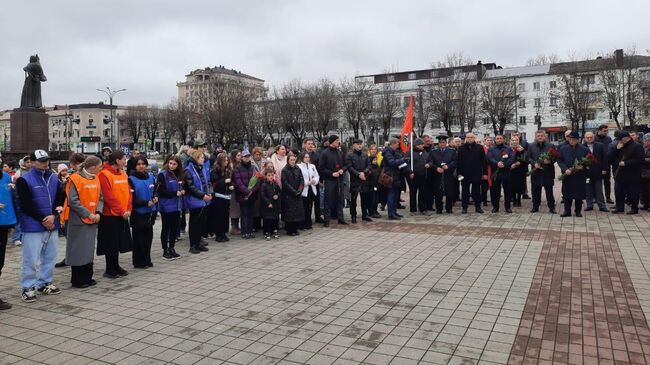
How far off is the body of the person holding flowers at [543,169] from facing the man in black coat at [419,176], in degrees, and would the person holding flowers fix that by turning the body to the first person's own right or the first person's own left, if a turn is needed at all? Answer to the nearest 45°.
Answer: approximately 90° to the first person's own right

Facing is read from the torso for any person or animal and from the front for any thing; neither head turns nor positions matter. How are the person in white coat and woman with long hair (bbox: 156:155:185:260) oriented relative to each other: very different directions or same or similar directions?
same or similar directions

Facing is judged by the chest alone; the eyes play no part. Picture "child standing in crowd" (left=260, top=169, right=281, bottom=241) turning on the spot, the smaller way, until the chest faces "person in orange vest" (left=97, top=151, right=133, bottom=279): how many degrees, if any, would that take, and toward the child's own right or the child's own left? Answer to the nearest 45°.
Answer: approximately 90° to the child's own right

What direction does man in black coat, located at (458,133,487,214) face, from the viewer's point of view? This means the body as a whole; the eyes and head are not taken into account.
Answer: toward the camera

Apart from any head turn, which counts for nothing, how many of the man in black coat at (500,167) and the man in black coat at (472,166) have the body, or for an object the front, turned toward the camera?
2

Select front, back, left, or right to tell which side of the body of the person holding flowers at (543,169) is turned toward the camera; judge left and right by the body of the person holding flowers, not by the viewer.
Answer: front

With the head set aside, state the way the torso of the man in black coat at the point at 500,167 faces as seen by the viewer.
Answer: toward the camera

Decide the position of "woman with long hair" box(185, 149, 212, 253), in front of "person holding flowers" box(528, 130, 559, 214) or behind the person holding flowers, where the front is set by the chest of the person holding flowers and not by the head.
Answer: in front

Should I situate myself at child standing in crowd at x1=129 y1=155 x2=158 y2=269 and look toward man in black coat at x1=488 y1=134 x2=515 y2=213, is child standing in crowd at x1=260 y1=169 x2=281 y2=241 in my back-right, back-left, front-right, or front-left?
front-left

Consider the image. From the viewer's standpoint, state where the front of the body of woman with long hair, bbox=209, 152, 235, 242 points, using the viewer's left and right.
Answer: facing the viewer and to the right of the viewer

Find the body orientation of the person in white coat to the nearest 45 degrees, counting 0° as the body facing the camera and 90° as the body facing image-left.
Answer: approximately 315°

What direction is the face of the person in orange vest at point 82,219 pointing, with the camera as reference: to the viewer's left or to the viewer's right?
to the viewer's right

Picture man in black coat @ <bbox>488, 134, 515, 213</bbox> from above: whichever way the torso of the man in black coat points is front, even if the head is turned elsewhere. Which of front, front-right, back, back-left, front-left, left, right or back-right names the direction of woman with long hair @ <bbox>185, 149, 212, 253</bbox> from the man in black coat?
front-right

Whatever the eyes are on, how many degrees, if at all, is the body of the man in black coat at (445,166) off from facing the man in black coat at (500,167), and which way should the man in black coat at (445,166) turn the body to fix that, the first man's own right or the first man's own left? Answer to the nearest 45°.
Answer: approximately 90° to the first man's own left

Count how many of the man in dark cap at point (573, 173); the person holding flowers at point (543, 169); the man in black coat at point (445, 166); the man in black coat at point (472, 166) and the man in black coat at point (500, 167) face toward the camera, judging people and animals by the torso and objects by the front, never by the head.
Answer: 5

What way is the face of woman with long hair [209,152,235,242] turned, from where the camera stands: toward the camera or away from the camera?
toward the camera
